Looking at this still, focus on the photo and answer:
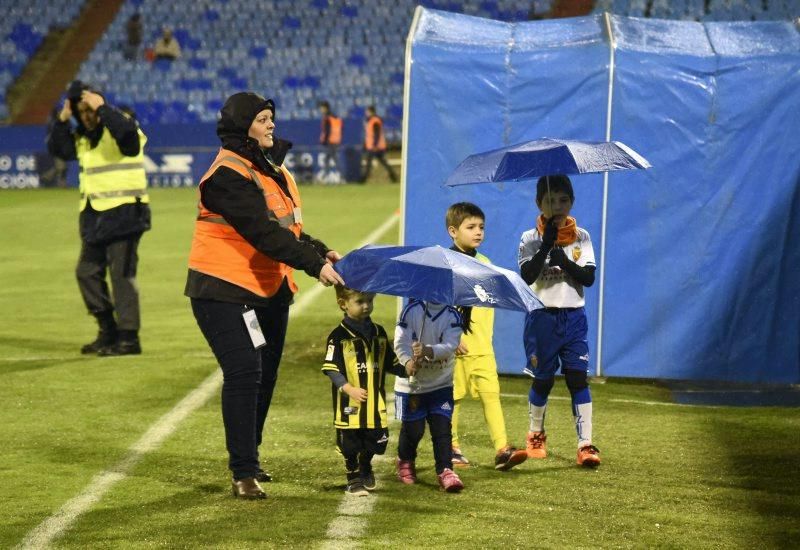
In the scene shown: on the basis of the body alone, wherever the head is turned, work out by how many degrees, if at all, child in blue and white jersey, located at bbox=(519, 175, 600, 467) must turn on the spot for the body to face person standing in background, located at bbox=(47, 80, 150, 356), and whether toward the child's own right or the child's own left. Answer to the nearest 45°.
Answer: approximately 135° to the child's own right

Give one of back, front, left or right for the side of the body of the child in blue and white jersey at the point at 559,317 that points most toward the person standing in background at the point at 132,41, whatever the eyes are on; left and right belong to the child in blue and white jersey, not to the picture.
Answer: back

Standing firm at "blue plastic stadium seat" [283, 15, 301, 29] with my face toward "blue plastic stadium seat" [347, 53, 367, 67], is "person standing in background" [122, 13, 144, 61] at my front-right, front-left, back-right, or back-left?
back-right

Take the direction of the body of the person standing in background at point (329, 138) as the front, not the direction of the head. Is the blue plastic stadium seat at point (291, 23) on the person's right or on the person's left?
on the person's right

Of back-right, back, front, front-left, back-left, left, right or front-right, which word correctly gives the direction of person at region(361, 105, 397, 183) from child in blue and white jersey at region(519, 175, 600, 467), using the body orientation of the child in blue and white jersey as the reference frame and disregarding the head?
back

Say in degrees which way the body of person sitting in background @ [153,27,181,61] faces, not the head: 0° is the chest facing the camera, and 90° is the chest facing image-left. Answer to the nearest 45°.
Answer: approximately 0°
